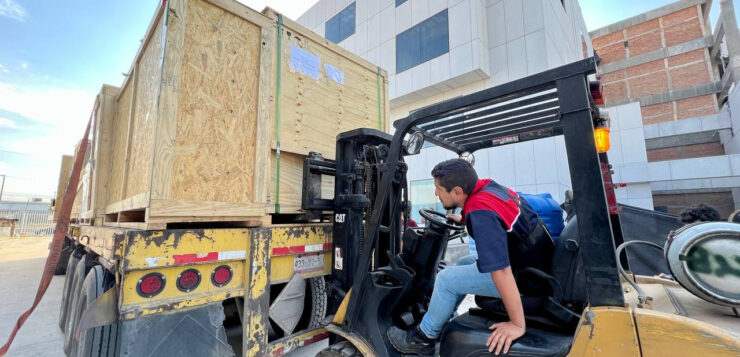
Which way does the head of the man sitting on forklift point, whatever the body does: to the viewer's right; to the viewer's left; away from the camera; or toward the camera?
to the viewer's left

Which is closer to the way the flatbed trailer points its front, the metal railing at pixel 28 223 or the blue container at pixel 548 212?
the metal railing

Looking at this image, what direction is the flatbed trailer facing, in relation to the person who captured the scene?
facing away from the viewer and to the left of the viewer

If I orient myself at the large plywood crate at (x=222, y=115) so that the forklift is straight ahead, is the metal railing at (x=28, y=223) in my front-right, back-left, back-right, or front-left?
back-left

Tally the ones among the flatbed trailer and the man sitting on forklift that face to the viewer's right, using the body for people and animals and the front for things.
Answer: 0

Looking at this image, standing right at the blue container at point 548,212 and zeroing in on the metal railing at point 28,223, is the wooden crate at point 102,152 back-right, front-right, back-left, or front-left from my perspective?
front-left

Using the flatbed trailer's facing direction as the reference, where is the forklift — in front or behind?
behind

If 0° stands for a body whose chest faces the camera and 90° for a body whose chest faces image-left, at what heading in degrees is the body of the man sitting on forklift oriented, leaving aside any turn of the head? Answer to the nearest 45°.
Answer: approximately 90°

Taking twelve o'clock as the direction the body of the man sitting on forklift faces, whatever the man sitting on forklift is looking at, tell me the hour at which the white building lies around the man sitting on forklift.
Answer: The white building is roughly at 3 o'clock from the man sitting on forklift.

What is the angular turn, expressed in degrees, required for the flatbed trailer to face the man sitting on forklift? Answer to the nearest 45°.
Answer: approximately 180°

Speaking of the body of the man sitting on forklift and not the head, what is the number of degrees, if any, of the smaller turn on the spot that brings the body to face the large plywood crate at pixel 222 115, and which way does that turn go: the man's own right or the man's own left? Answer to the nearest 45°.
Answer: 0° — they already face it

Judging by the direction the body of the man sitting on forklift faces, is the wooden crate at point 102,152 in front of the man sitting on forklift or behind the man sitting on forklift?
in front
